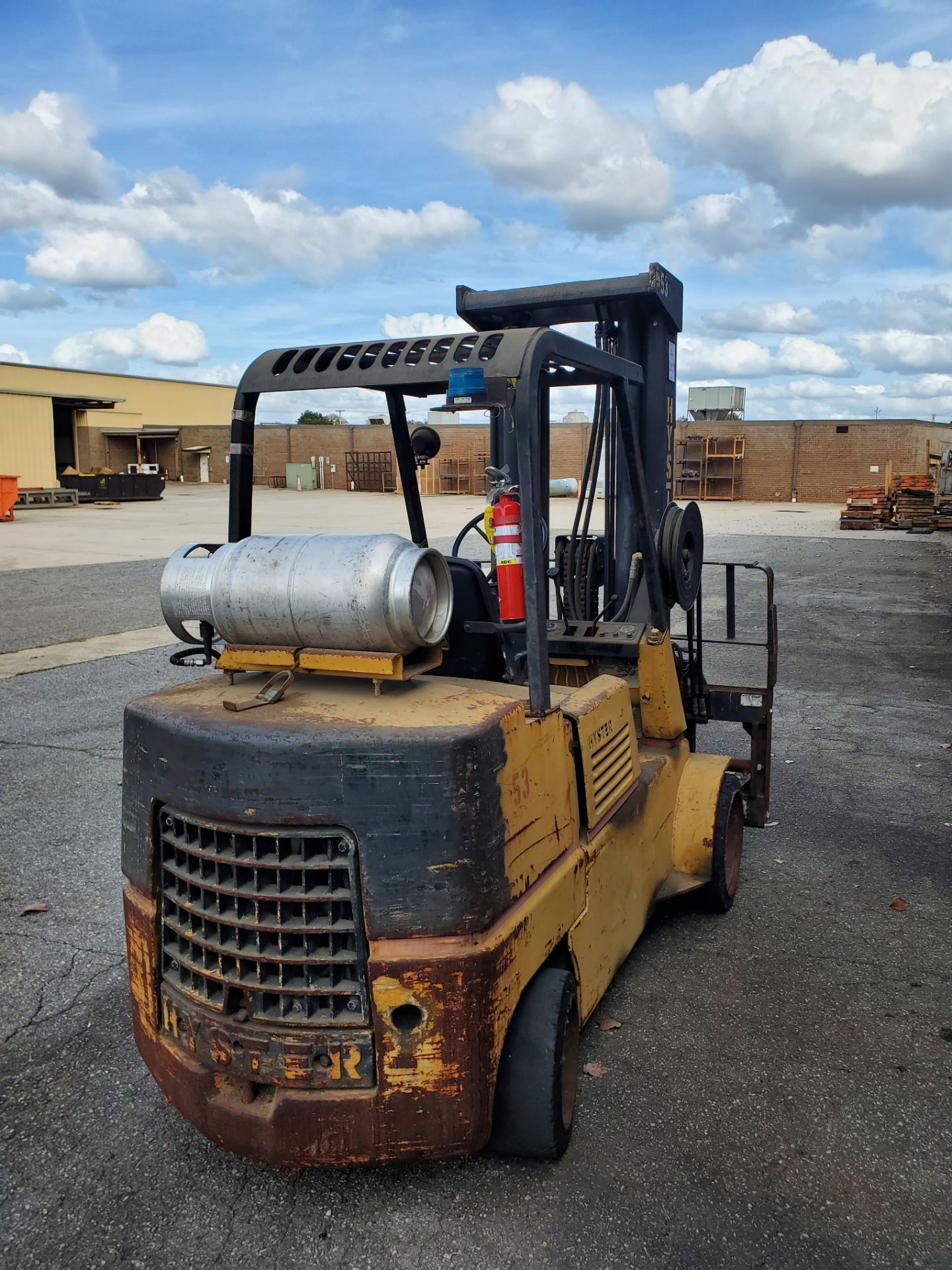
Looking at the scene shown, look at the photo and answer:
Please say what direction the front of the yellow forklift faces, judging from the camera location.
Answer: facing away from the viewer and to the right of the viewer

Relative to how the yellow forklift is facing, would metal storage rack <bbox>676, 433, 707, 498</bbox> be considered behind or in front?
in front

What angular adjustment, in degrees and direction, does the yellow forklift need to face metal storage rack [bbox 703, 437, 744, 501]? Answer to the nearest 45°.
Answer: approximately 45° to its left

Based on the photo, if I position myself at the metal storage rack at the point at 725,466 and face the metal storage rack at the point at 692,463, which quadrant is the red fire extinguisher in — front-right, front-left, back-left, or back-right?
front-left
